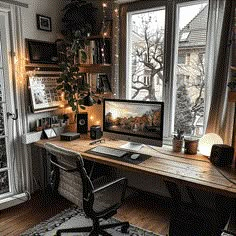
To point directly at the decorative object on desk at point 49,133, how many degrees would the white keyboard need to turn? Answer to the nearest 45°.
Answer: approximately 90° to its right

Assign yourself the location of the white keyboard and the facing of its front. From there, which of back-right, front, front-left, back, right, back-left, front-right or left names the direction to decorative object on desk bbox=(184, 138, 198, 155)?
back-left

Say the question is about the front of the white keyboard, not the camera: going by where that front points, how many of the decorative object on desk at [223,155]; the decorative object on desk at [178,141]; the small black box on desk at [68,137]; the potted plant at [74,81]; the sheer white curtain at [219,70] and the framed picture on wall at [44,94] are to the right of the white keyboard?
3

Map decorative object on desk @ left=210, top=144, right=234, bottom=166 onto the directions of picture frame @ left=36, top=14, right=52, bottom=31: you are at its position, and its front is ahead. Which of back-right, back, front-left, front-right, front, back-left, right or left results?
front

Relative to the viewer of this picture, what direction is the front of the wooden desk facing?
facing the viewer and to the left of the viewer

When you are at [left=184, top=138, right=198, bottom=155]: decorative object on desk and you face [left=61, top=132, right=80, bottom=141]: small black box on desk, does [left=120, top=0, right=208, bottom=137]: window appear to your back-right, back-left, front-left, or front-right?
front-right

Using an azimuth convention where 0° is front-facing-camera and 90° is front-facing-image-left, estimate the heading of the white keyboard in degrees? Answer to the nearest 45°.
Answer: approximately 45°

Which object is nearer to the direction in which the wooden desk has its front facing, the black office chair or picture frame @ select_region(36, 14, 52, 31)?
the black office chair

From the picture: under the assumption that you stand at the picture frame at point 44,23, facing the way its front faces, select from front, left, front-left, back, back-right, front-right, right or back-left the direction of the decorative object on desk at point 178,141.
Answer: front
